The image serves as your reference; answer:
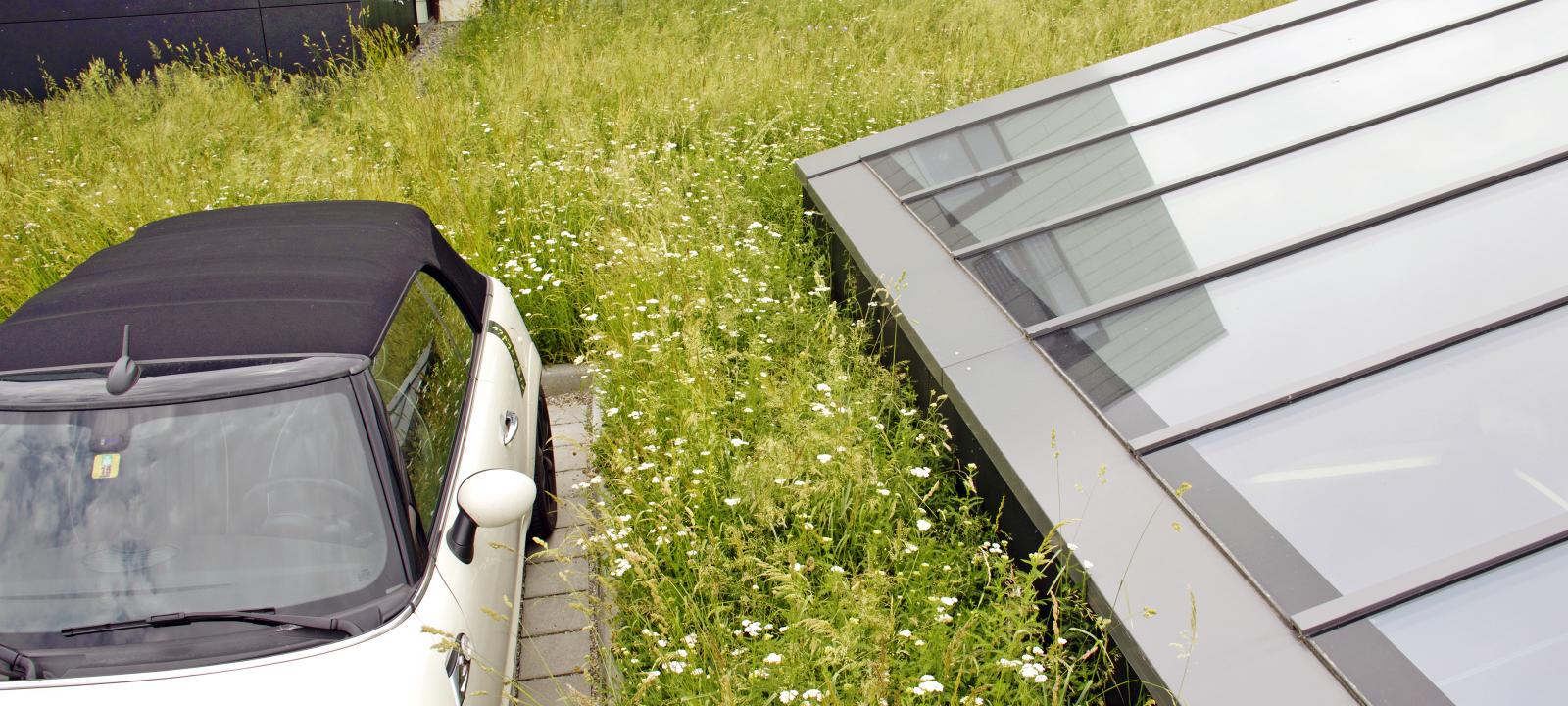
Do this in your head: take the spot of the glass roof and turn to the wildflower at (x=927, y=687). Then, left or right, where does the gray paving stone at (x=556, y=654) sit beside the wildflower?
right

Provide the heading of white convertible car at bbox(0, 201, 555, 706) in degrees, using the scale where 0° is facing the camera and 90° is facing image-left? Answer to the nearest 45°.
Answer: approximately 45°

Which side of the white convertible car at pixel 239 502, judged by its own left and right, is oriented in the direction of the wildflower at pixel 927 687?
left
